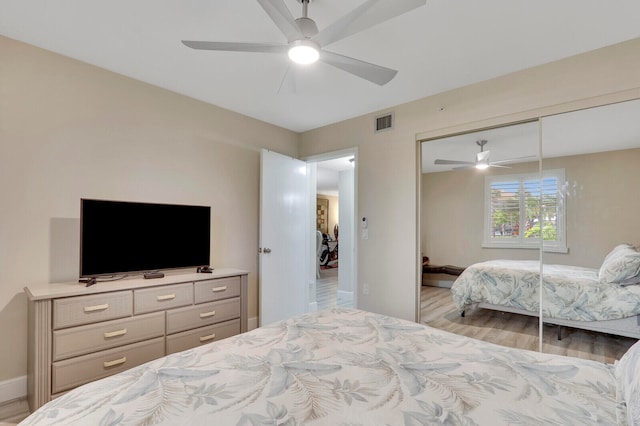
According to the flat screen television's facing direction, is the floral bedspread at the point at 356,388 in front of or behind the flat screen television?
in front

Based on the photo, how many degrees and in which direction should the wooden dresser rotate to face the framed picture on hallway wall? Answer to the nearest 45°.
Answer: approximately 90° to its left

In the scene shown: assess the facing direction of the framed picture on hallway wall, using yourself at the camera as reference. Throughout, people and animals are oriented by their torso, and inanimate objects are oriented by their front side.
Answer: facing the viewer and to the left of the viewer

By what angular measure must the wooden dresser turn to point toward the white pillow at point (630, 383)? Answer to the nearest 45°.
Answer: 0° — it already faces it

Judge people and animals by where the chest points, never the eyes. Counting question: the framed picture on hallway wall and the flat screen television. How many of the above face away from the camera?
0

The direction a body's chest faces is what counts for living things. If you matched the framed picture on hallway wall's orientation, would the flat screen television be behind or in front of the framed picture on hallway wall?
in front

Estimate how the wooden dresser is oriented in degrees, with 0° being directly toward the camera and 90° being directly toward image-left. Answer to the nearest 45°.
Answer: approximately 315°

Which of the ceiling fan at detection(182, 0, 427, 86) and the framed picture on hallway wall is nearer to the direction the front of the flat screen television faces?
the ceiling fan

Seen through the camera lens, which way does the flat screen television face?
facing the viewer and to the right of the viewer

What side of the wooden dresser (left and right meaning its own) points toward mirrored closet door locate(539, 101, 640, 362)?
front

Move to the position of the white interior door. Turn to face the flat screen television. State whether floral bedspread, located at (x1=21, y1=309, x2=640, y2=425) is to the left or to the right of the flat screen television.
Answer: left
